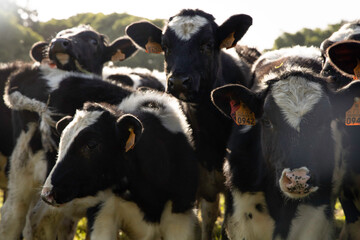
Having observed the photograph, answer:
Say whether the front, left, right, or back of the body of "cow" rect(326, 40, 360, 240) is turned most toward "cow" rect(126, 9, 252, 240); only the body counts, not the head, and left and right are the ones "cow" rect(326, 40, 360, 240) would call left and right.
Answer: right

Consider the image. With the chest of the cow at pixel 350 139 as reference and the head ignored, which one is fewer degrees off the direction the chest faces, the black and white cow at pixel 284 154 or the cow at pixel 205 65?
the black and white cow

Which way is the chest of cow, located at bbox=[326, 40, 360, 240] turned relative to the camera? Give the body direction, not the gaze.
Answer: toward the camera

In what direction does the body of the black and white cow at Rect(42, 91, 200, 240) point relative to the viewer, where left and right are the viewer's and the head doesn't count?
facing the viewer and to the left of the viewer

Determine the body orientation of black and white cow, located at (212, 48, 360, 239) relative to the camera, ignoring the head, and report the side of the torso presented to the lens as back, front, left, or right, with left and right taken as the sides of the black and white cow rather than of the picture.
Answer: front

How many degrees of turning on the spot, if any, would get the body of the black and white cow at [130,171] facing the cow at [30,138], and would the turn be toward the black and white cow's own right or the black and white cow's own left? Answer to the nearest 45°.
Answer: approximately 90° to the black and white cow's own right

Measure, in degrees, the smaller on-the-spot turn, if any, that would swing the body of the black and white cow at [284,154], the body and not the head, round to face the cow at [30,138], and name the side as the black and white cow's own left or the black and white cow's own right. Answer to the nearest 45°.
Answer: approximately 90° to the black and white cow's own right

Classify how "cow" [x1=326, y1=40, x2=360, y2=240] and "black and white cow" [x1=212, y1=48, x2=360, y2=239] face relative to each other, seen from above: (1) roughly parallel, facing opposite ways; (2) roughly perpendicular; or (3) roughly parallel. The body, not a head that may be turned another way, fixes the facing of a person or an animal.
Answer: roughly parallel

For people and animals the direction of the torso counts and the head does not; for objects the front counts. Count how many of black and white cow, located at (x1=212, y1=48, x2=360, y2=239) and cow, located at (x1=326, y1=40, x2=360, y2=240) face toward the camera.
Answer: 2

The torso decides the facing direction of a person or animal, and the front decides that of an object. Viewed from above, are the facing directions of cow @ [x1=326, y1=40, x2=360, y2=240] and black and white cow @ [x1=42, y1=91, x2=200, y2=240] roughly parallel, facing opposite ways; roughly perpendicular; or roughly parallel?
roughly parallel

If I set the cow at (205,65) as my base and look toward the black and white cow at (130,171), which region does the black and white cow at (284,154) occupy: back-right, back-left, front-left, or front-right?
front-left

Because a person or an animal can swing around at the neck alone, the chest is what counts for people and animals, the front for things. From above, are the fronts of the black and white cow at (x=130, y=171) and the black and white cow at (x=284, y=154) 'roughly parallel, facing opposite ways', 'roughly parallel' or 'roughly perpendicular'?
roughly parallel
